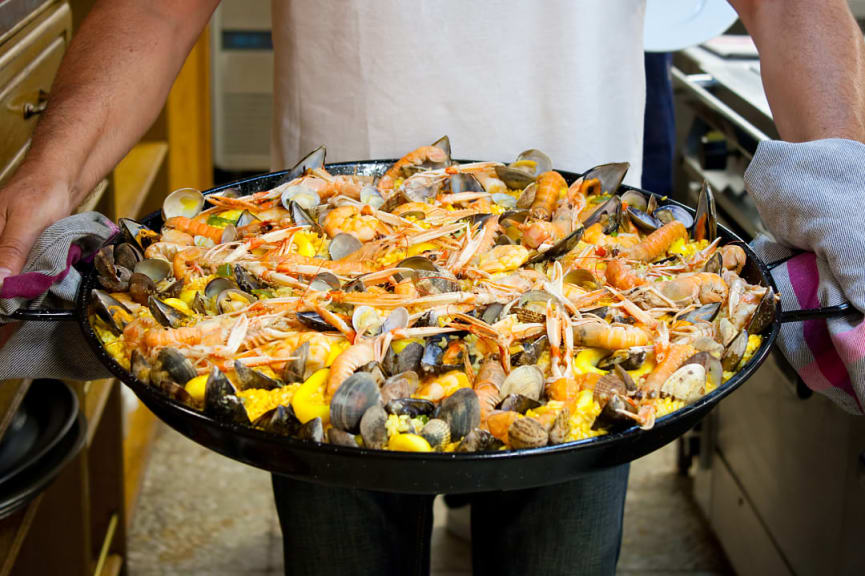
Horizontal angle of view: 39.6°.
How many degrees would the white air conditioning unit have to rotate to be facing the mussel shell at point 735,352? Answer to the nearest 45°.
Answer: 0° — it already faces it

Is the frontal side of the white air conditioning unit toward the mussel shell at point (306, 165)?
yes

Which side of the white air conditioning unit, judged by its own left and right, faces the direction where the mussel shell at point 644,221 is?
front

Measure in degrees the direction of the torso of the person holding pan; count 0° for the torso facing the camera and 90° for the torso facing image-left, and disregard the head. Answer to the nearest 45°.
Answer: approximately 0°

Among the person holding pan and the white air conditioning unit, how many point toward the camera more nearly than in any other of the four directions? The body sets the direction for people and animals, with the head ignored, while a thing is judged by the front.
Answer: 2

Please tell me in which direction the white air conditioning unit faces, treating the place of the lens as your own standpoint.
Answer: facing the viewer

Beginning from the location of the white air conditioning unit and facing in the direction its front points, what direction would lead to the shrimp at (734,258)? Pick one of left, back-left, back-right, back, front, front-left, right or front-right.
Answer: front

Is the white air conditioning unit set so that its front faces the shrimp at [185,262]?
yes

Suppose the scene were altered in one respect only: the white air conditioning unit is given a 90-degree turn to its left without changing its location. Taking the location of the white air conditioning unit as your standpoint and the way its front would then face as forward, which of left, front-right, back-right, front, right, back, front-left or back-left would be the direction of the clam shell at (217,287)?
right

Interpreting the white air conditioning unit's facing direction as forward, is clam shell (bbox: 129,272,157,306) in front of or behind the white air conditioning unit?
in front

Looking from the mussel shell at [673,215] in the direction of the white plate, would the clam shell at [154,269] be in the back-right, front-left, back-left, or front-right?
back-left

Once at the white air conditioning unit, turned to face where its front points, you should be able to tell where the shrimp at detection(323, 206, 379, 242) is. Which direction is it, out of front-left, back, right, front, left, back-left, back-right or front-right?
front

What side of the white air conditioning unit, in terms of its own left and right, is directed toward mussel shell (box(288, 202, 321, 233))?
front

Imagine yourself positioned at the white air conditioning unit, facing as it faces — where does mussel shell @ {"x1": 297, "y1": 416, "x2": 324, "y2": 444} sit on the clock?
The mussel shell is roughly at 12 o'clock from the white air conditioning unit.
